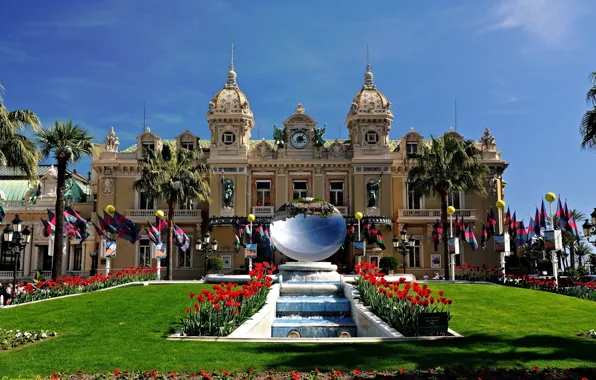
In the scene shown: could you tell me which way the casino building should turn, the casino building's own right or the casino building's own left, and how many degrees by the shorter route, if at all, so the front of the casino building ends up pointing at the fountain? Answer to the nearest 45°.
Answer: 0° — it already faces it

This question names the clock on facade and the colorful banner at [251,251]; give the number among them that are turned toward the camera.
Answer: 2

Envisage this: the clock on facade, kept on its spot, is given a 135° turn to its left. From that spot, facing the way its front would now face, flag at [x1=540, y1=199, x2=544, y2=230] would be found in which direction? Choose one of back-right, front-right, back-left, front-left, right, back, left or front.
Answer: right

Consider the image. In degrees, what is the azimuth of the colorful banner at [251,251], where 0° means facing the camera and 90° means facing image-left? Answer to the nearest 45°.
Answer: approximately 0°

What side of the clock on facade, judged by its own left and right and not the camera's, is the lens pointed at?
front

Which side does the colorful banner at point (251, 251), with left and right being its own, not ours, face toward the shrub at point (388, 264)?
left

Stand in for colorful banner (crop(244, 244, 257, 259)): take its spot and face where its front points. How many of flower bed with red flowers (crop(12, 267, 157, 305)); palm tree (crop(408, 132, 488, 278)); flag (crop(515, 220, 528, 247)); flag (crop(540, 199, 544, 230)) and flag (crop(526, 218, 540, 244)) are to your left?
4

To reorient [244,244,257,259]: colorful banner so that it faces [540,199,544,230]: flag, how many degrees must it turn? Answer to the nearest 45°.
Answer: approximately 90° to its left

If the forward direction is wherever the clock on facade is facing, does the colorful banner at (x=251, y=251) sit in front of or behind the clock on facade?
in front

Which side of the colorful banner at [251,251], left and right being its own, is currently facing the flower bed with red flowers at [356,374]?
front

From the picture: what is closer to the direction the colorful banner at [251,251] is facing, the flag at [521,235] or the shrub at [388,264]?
the flag

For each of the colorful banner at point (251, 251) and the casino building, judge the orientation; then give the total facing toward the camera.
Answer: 2

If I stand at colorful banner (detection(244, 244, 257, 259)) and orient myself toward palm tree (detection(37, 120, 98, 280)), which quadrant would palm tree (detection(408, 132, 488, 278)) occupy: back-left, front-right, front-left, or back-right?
back-left

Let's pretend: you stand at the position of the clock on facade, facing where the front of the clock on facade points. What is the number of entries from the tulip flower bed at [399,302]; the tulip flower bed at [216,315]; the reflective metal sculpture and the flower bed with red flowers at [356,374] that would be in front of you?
4

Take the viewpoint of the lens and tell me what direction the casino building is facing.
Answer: facing the viewer

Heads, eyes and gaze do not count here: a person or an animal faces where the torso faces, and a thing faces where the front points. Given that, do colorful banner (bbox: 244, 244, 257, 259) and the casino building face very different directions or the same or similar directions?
same or similar directions

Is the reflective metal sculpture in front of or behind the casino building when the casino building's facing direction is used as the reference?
in front

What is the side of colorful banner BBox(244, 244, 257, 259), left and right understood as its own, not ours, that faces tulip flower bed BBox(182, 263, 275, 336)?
front
